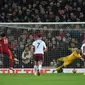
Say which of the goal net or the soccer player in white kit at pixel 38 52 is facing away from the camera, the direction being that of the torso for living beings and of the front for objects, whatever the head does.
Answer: the soccer player in white kit

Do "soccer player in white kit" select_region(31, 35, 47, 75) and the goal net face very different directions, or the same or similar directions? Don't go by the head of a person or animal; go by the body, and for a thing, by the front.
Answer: very different directions

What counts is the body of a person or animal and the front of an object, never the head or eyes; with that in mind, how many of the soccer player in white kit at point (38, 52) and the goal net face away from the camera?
1

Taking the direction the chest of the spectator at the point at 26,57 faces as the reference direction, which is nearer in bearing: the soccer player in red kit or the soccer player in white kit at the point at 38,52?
the soccer player in white kit

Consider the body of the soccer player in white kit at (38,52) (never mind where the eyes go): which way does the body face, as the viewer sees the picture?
away from the camera

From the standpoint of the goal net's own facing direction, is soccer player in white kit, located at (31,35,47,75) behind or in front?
in front
